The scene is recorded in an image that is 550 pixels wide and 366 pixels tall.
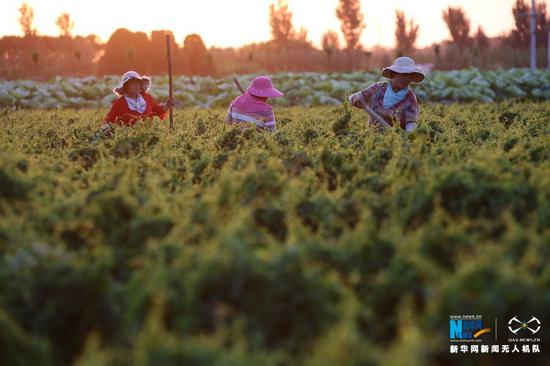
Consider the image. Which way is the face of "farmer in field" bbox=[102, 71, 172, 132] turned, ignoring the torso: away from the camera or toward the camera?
toward the camera

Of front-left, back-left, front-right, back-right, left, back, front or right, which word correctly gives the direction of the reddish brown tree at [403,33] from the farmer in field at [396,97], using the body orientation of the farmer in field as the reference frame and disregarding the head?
back

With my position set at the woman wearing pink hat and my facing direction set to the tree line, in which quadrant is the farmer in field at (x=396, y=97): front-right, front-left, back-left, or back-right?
back-right

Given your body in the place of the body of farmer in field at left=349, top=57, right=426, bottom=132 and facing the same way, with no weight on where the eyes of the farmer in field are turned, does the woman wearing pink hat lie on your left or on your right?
on your right

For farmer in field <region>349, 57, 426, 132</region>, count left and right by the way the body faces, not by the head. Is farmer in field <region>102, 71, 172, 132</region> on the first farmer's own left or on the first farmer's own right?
on the first farmer's own right

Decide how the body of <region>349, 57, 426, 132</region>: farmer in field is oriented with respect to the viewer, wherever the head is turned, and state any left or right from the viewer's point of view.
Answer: facing the viewer
